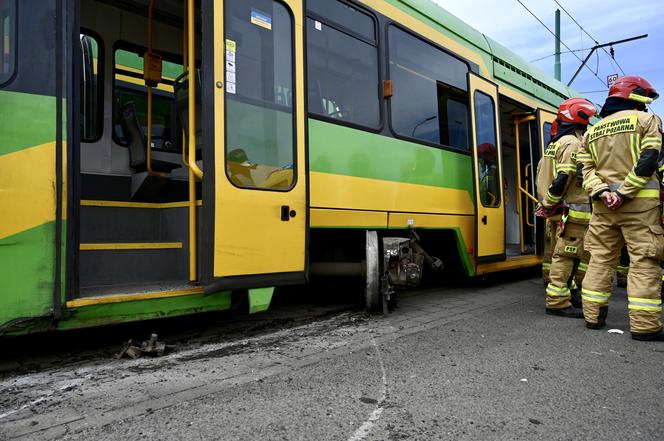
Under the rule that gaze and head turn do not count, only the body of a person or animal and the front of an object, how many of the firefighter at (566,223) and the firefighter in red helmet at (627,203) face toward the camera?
0

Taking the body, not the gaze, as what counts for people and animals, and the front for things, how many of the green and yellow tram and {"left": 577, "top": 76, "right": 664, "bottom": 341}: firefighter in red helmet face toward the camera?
0

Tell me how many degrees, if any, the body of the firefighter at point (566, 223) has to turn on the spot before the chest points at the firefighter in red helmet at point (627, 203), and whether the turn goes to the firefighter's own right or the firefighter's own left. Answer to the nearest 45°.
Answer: approximately 90° to the firefighter's own right

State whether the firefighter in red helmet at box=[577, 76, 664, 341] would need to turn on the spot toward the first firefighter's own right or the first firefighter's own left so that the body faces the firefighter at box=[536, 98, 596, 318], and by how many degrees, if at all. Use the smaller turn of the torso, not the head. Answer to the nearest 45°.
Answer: approximately 90° to the first firefighter's own left

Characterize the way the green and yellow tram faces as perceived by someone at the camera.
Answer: facing away from the viewer and to the right of the viewer
